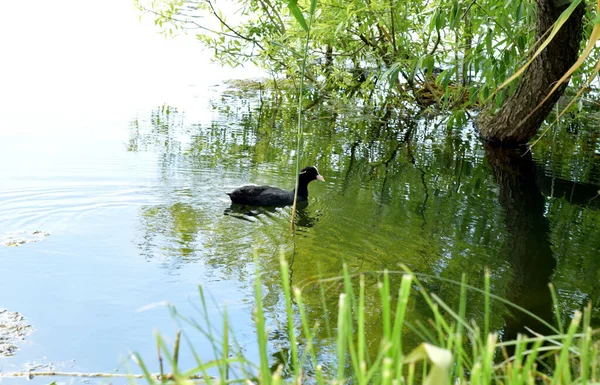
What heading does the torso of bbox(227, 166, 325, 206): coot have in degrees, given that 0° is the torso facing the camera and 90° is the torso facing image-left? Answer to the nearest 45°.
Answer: approximately 270°
